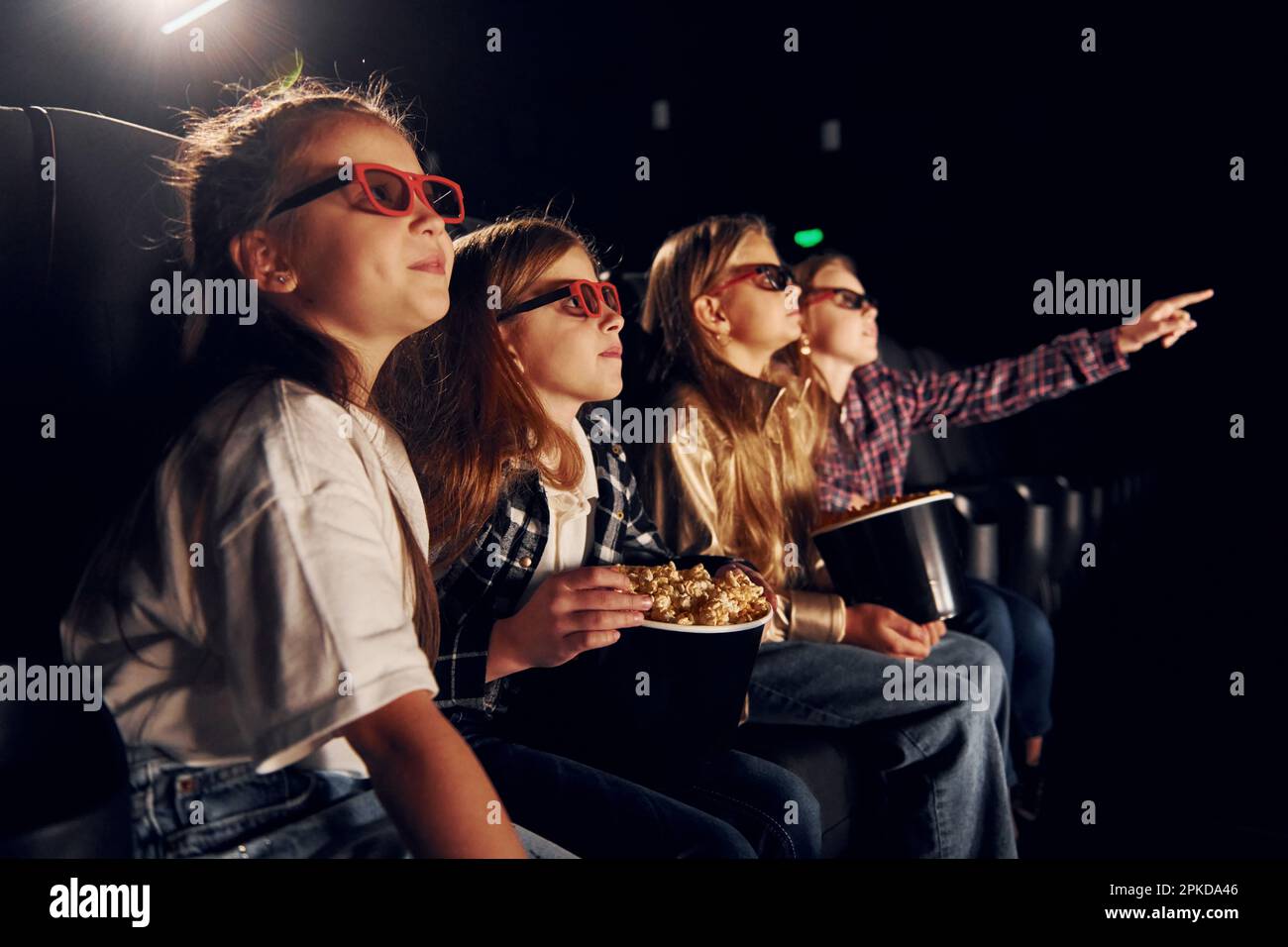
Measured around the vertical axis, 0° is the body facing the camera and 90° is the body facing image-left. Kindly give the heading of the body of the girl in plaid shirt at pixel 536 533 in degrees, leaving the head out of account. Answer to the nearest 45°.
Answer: approximately 315°

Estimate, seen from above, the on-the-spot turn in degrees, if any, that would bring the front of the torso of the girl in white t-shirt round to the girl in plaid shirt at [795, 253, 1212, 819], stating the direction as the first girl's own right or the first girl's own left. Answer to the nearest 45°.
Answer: approximately 45° to the first girl's own left

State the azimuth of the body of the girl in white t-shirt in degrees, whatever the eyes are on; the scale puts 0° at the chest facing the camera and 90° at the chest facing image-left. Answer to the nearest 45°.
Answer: approximately 270°

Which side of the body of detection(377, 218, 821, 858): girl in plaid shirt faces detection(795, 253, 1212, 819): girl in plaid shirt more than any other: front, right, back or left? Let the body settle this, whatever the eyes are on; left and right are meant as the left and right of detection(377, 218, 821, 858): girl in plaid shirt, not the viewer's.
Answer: left

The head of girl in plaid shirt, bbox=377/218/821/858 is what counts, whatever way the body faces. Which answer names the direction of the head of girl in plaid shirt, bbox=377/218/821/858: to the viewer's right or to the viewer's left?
to the viewer's right
